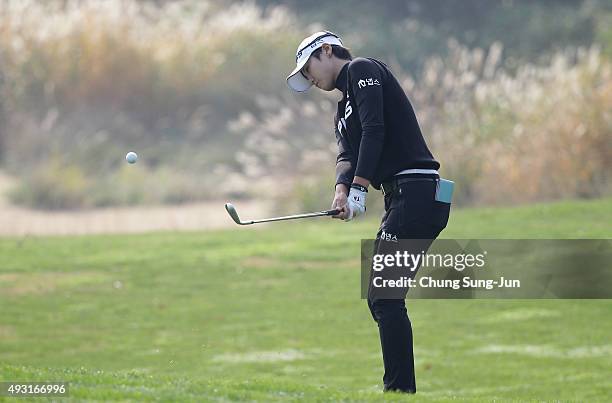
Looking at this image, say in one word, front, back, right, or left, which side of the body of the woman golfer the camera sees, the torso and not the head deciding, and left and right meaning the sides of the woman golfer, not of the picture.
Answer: left
